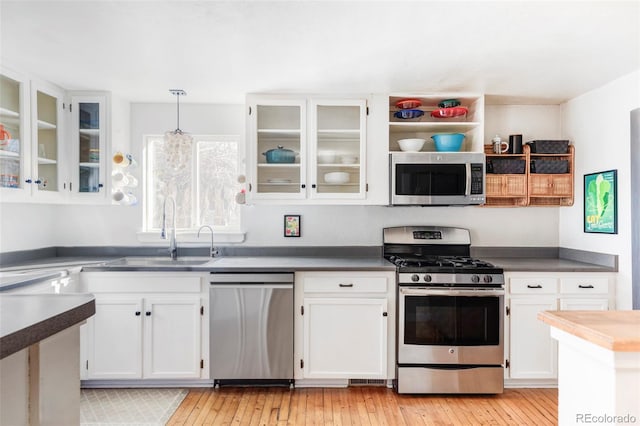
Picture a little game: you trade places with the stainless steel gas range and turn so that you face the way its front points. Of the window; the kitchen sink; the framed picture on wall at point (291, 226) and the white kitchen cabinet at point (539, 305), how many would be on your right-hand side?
3

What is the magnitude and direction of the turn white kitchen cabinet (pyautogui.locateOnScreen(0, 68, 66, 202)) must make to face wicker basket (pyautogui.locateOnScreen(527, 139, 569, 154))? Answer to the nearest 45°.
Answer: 0° — it already faces it

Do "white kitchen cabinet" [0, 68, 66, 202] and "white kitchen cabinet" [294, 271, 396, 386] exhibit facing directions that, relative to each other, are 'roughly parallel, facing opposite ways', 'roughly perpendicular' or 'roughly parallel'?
roughly perpendicular

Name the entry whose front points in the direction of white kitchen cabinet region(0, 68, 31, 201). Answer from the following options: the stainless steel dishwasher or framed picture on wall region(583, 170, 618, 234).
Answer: the framed picture on wall

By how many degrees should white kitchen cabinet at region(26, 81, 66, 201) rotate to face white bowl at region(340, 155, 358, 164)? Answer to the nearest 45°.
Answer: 0° — it already faces it

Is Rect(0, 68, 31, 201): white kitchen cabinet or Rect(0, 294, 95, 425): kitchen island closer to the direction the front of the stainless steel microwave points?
the kitchen island
